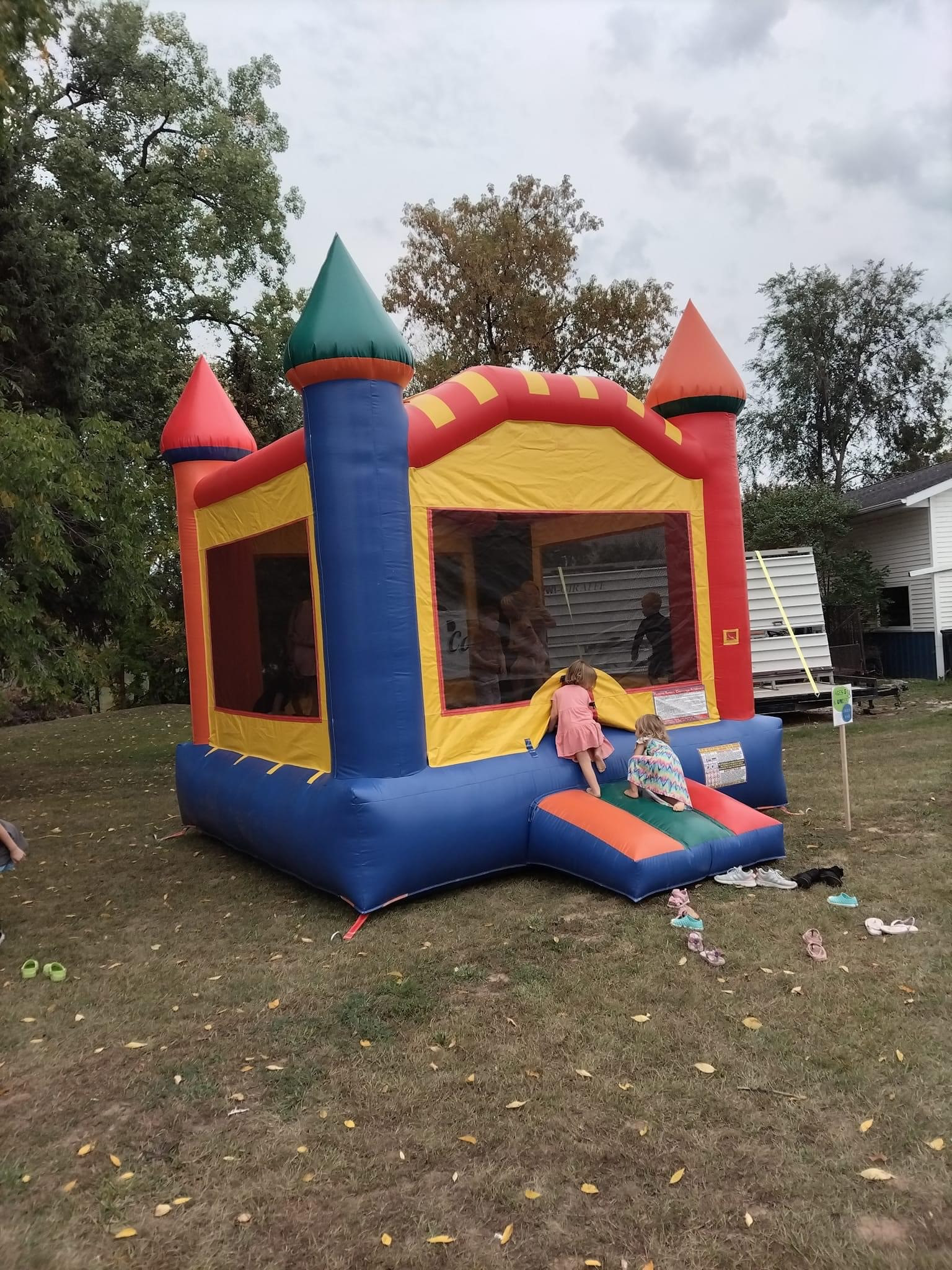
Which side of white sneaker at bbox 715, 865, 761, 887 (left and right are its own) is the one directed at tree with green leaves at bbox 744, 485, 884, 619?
right

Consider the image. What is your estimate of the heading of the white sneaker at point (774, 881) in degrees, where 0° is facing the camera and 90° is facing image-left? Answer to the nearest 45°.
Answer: approximately 270°

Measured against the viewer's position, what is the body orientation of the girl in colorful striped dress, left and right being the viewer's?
facing away from the viewer and to the left of the viewer

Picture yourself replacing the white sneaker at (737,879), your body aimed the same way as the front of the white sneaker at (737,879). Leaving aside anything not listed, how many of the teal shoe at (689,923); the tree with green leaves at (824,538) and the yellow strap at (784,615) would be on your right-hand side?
2

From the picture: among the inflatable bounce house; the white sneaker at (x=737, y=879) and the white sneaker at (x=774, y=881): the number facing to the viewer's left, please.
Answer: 1

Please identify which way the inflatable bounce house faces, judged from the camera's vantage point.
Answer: facing the viewer and to the right of the viewer

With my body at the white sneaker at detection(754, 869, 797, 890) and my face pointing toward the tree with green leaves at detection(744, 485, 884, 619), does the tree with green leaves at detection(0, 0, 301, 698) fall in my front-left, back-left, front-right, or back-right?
front-left

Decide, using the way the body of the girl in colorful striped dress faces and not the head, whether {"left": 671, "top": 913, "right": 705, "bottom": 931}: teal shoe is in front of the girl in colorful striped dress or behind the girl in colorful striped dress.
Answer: behind

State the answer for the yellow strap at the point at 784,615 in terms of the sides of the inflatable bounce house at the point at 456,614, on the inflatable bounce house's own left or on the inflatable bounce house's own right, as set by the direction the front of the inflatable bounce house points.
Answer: on the inflatable bounce house's own left

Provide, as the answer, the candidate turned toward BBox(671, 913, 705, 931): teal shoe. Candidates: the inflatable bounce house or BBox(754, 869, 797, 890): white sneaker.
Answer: the inflatable bounce house

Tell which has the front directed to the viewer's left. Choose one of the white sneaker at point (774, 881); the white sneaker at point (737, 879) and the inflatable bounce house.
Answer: the white sneaker at point (737, 879)

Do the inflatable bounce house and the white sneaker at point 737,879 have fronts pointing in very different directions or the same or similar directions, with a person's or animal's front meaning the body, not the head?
very different directions

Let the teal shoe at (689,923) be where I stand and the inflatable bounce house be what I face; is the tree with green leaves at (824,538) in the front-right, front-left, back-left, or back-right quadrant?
front-right

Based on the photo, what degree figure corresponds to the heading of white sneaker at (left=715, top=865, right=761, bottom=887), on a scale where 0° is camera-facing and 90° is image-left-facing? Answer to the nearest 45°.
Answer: approximately 90°
